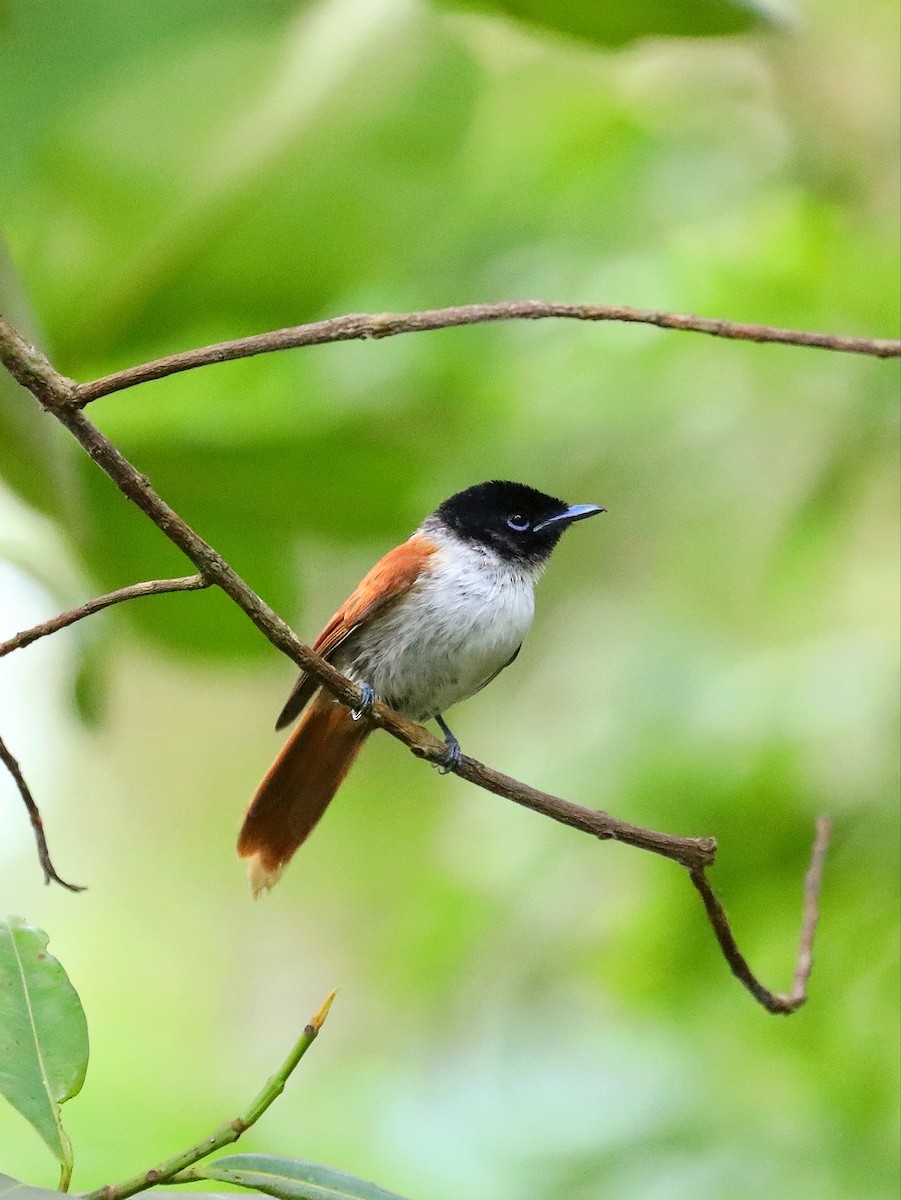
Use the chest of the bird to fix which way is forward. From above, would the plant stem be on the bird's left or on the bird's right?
on the bird's right

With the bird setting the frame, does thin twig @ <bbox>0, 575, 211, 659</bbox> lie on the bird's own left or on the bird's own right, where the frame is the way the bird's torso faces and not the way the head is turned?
on the bird's own right

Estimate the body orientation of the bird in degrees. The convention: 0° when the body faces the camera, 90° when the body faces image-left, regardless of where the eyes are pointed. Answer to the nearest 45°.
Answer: approximately 315°
